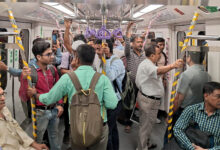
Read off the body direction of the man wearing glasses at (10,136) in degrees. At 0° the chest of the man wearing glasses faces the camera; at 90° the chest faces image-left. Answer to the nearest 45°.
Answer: approximately 315°

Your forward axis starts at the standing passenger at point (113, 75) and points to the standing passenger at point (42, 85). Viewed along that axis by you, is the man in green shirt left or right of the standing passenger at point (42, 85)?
left

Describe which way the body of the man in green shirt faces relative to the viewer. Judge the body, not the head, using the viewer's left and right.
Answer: facing away from the viewer

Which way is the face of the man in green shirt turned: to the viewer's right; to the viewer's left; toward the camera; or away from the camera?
away from the camera

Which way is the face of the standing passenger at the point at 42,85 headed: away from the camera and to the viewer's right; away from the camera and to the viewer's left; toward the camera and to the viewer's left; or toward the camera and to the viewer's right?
toward the camera and to the viewer's right

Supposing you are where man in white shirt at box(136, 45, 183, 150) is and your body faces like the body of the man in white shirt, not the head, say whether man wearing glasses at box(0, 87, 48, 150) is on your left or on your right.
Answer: on your right

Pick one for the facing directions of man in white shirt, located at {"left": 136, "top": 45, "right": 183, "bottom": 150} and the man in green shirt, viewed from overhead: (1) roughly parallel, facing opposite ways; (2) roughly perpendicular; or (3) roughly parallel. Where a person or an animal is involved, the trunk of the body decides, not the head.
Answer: roughly perpendicular

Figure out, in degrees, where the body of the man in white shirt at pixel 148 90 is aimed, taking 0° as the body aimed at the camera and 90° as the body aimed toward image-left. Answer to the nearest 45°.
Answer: approximately 270°

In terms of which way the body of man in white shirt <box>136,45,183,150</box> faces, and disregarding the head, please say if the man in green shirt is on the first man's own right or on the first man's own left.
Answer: on the first man's own right

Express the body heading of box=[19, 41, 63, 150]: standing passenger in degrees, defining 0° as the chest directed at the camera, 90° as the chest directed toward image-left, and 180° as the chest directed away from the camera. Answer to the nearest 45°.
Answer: approximately 315°
